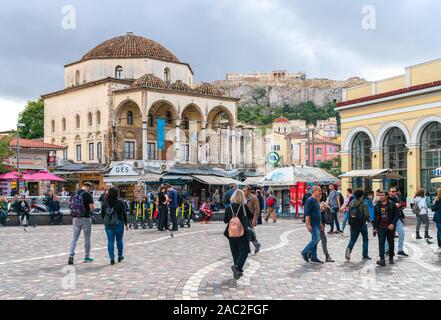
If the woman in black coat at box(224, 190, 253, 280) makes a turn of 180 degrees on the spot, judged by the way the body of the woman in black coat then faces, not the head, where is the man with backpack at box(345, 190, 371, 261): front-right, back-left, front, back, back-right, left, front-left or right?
back-left

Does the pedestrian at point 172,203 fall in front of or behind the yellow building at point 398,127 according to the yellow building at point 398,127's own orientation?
in front

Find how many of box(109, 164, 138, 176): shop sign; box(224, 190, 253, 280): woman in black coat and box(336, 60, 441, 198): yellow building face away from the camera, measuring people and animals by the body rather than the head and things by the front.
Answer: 1

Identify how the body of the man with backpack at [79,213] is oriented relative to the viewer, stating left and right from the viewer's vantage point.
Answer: facing away from the viewer and to the right of the viewer

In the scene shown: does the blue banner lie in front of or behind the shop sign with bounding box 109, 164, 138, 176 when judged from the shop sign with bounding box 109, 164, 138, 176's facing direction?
behind

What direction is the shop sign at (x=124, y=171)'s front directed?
toward the camera

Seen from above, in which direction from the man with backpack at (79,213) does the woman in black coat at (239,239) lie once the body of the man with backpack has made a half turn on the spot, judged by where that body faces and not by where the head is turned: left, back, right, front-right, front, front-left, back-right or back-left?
left

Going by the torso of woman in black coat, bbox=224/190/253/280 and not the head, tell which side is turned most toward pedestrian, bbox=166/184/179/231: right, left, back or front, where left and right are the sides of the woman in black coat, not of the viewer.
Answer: front

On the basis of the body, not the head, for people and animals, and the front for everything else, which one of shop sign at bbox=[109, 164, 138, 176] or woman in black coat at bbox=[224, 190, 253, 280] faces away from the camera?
the woman in black coat

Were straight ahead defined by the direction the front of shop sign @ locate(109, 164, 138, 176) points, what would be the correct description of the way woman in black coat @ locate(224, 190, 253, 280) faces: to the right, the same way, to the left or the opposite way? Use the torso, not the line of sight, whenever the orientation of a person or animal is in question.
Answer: the opposite way

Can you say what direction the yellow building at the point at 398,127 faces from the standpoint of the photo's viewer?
facing the viewer and to the left of the viewer

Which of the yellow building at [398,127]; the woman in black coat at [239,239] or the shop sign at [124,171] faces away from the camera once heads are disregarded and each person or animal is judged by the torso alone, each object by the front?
the woman in black coat

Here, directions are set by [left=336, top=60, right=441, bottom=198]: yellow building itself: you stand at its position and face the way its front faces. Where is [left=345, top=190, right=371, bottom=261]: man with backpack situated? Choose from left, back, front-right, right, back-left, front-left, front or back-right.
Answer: front-left

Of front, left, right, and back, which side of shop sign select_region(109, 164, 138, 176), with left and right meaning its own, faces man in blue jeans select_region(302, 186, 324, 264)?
front

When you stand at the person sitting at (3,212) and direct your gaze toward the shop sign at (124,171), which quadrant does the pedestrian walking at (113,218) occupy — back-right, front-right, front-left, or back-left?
back-right

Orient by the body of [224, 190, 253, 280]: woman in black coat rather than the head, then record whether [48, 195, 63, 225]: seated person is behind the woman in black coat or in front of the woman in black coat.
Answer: in front

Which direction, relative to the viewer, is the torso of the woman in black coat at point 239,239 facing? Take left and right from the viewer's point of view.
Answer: facing away from the viewer

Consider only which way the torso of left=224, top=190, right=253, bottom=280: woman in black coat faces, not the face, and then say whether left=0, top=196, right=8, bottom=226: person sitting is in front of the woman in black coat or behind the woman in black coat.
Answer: in front

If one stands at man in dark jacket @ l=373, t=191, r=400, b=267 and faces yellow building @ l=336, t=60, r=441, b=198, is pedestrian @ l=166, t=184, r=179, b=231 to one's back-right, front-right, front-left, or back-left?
front-left

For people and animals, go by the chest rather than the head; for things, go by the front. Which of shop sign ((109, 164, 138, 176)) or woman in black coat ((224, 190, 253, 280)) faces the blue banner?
the woman in black coat
